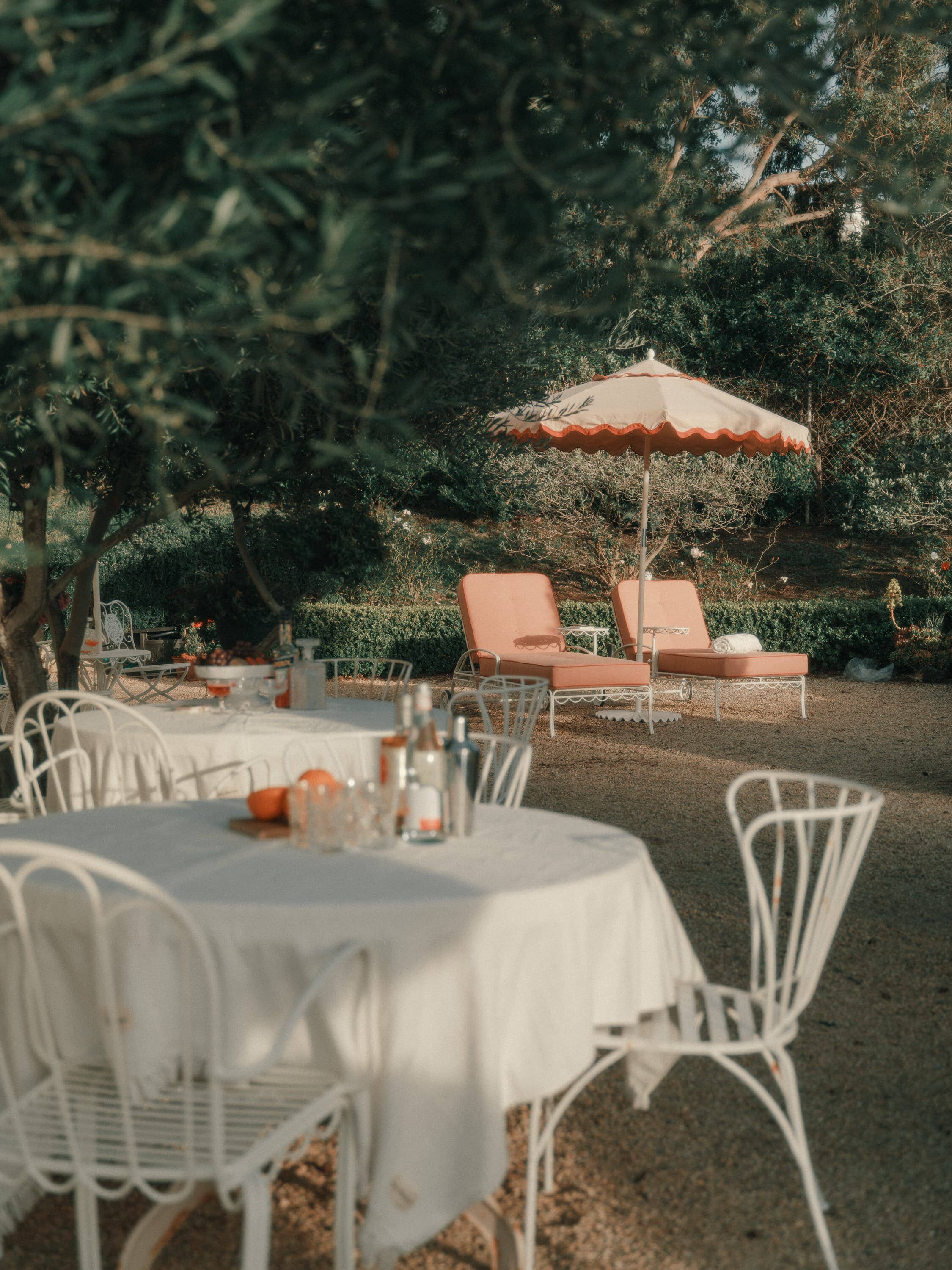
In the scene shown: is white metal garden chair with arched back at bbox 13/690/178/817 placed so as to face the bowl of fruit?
yes

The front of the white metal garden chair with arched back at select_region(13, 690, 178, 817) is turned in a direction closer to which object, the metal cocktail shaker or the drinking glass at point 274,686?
the drinking glass

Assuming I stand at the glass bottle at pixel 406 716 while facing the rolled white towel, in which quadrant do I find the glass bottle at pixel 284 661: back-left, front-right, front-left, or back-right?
front-left

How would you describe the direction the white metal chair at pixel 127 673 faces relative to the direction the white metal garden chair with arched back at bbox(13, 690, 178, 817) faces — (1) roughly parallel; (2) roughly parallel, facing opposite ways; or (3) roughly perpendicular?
roughly perpendicular

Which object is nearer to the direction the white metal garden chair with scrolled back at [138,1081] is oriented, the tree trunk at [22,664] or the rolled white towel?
the rolled white towel

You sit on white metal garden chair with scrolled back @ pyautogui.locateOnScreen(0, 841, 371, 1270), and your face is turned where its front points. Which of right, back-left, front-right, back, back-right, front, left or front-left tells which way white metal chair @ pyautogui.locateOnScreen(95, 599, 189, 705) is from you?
front-left

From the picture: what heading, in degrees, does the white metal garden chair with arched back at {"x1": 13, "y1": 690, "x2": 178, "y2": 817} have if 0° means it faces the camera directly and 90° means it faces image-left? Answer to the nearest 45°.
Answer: approximately 225°

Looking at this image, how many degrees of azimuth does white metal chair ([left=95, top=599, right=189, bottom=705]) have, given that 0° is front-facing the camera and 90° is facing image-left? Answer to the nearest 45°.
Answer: approximately 315°

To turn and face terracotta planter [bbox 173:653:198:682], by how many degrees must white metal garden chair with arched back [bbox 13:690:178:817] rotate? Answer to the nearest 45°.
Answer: approximately 45° to its left

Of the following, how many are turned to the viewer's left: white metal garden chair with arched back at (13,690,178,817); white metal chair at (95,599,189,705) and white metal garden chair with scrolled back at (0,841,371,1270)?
0

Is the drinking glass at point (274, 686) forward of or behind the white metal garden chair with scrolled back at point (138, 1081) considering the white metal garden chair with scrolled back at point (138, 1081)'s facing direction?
forward

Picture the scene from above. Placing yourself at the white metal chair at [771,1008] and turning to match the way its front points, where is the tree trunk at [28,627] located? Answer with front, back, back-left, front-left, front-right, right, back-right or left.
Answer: front-right

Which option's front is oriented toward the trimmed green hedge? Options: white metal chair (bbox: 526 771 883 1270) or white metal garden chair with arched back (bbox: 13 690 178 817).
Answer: the white metal garden chair with arched back

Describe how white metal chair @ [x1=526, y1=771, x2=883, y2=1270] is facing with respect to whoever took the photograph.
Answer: facing to the left of the viewer

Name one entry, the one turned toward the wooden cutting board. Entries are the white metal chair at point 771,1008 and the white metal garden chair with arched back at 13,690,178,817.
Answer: the white metal chair

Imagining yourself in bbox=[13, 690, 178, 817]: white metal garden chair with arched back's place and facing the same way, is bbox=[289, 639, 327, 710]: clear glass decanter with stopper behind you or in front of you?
in front

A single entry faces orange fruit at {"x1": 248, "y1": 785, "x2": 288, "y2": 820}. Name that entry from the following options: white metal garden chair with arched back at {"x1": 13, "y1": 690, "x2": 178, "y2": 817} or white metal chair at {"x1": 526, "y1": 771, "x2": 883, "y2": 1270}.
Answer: the white metal chair

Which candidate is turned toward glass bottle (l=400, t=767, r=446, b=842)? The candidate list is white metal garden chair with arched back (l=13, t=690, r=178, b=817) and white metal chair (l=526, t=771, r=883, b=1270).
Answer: the white metal chair

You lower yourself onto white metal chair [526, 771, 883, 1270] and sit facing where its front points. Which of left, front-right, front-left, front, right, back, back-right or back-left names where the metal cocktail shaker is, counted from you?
front

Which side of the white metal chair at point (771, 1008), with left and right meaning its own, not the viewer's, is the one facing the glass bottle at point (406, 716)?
front

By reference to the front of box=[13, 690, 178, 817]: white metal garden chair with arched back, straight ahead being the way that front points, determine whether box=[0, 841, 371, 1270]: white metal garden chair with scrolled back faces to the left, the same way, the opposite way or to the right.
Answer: the same way
